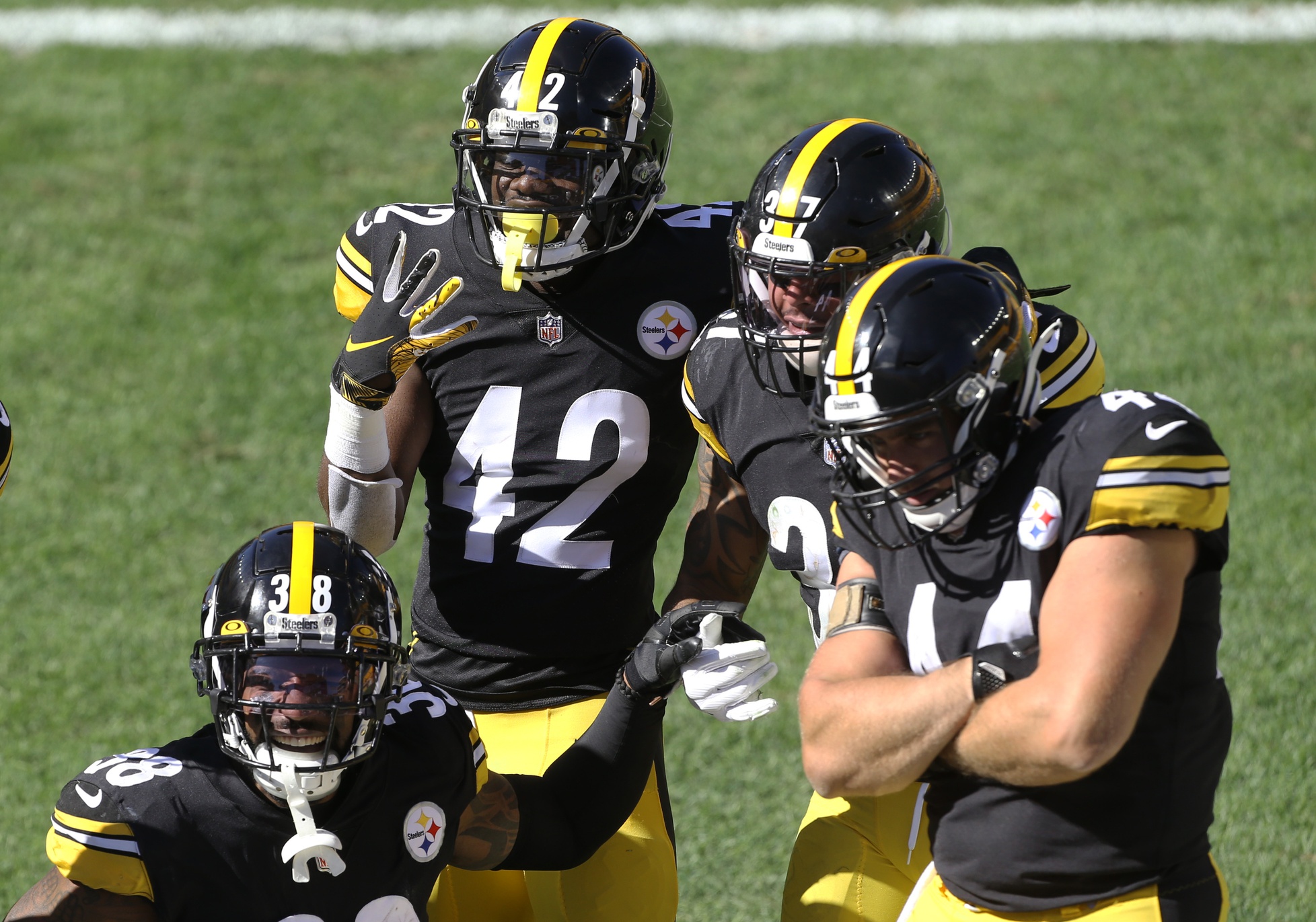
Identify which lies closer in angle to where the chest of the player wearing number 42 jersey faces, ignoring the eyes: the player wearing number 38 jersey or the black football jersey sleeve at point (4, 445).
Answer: the player wearing number 38 jersey

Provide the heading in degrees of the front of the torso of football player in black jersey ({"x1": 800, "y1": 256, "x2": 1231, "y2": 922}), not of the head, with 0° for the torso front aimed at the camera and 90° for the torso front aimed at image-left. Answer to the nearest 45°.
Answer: approximately 45°

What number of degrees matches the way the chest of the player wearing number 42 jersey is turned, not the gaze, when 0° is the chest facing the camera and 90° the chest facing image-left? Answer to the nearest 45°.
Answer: approximately 0°

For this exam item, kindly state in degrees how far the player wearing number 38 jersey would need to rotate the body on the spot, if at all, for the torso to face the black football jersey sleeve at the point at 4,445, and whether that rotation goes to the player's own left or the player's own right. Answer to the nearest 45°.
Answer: approximately 135° to the player's own right

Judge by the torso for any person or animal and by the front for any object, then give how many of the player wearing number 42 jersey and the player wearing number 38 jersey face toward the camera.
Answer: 2

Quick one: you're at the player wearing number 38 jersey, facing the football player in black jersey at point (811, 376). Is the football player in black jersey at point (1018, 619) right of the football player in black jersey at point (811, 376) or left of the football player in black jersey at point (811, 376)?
right

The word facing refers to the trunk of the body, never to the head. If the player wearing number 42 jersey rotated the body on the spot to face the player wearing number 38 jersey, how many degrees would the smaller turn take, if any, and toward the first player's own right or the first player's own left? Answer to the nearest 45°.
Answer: approximately 45° to the first player's own right

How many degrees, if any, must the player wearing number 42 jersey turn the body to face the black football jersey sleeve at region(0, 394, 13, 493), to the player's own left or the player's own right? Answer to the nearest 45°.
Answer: approximately 45° to the player's own right

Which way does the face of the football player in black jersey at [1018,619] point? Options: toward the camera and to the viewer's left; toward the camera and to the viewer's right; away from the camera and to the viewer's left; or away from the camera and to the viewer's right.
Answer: toward the camera and to the viewer's left

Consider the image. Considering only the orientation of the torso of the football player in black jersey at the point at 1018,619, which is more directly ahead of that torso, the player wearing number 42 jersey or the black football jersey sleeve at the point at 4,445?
the black football jersey sleeve

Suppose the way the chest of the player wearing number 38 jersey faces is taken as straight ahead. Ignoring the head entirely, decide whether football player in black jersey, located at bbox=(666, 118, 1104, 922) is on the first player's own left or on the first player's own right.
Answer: on the first player's own left
